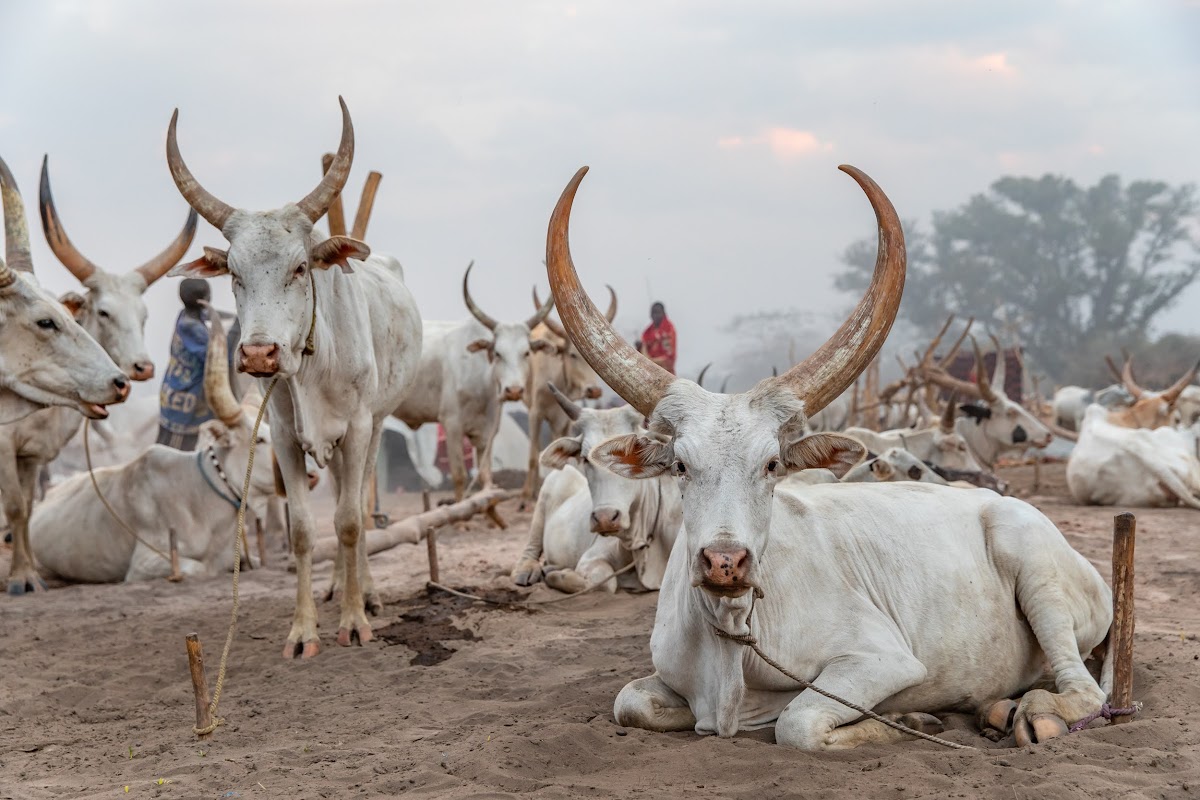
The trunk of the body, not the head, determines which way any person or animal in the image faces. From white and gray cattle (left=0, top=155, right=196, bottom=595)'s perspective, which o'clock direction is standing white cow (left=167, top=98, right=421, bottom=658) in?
The standing white cow is roughly at 1 o'clock from the white and gray cattle.

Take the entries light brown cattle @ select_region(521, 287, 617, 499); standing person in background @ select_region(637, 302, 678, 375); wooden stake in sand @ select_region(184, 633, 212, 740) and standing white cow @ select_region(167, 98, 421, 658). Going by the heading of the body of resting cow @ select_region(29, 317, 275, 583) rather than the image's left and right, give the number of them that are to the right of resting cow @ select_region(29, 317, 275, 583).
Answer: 2

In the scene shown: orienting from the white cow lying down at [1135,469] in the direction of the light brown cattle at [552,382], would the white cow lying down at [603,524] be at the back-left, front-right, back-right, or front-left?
front-left

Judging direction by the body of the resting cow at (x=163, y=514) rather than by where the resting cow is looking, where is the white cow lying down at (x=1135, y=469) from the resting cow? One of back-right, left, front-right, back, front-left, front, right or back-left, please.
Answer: front

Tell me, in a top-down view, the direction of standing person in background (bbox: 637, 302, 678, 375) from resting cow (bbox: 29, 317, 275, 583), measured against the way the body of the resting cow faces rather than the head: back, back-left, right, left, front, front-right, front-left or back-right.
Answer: front-left

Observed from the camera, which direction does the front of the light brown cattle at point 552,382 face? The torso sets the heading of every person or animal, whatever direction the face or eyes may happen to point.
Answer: facing the viewer and to the right of the viewer

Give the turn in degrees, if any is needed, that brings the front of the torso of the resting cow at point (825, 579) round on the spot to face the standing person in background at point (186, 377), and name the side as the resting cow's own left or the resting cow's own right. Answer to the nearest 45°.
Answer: approximately 90° to the resting cow's own right

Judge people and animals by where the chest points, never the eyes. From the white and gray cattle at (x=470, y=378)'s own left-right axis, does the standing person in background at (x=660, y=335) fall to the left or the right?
on its left

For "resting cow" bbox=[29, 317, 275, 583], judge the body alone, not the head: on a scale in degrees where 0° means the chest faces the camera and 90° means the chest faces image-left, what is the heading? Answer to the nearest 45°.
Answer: approximately 270°

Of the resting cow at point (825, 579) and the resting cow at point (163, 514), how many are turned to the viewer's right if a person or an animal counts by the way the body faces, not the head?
1
